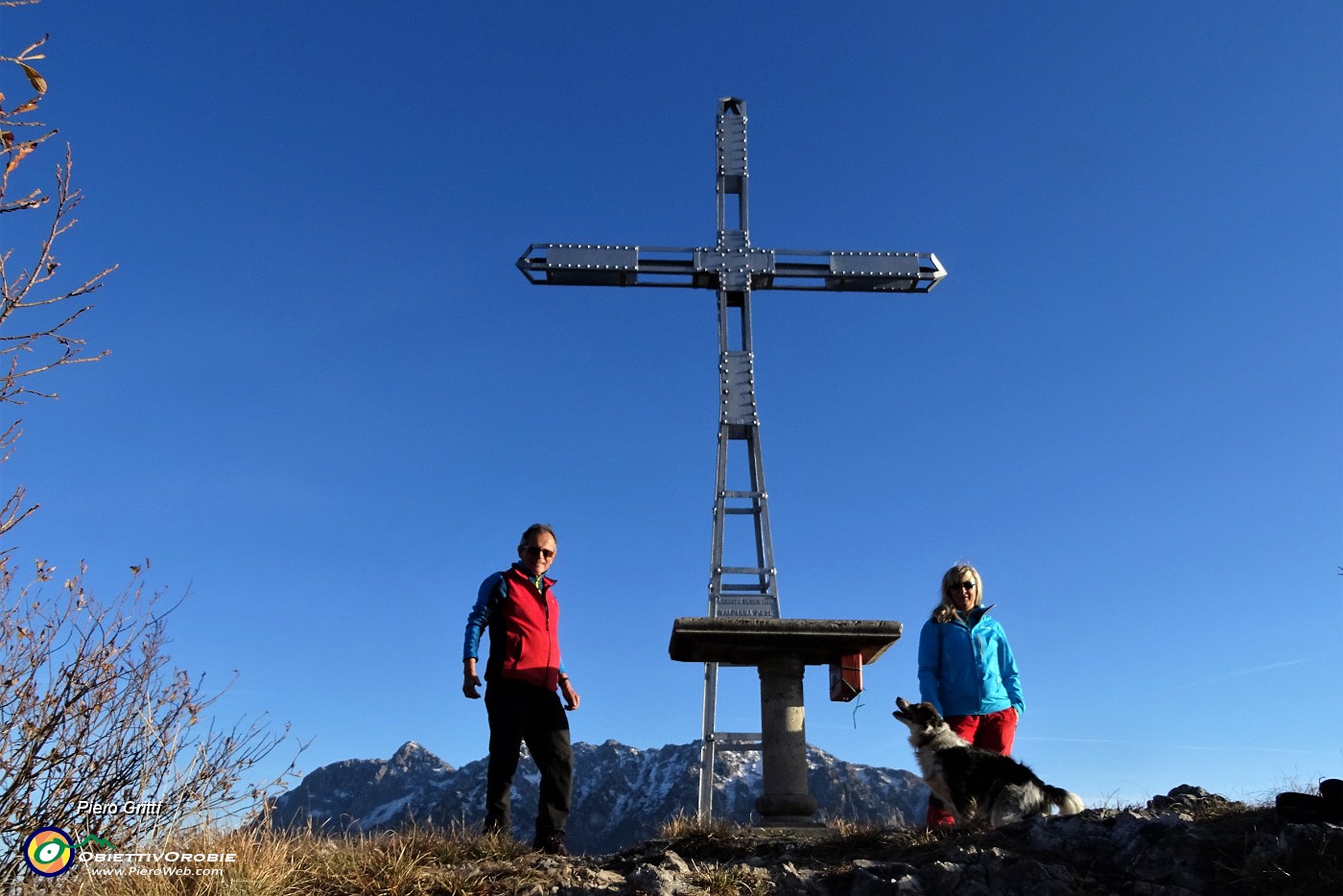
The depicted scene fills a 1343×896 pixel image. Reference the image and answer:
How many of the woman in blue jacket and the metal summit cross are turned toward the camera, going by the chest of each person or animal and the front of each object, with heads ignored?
2

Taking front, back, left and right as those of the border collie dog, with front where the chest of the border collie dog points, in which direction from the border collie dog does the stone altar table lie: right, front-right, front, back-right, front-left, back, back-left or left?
front-right

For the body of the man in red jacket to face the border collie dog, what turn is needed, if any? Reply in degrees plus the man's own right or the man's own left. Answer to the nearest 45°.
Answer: approximately 45° to the man's own left

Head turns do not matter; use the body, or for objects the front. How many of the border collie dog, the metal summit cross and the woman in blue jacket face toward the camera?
2

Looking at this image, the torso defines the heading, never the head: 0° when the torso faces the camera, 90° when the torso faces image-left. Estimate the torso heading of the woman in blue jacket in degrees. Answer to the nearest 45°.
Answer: approximately 0°

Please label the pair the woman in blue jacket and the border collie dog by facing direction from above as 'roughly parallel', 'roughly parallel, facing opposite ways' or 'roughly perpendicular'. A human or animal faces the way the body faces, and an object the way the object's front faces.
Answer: roughly perpendicular

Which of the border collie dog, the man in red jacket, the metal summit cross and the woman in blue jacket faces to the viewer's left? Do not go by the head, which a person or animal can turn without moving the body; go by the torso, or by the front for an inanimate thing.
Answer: the border collie dog

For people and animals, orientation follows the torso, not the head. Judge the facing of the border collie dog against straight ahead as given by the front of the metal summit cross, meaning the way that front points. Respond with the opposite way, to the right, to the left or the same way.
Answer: to the right

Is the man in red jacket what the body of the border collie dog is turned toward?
yes

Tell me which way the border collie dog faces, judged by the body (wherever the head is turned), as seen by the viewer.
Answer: to the viewer's left

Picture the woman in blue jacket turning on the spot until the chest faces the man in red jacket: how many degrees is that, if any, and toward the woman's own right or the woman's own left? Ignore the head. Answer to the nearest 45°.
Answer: approximately 90° to the woman's own right
